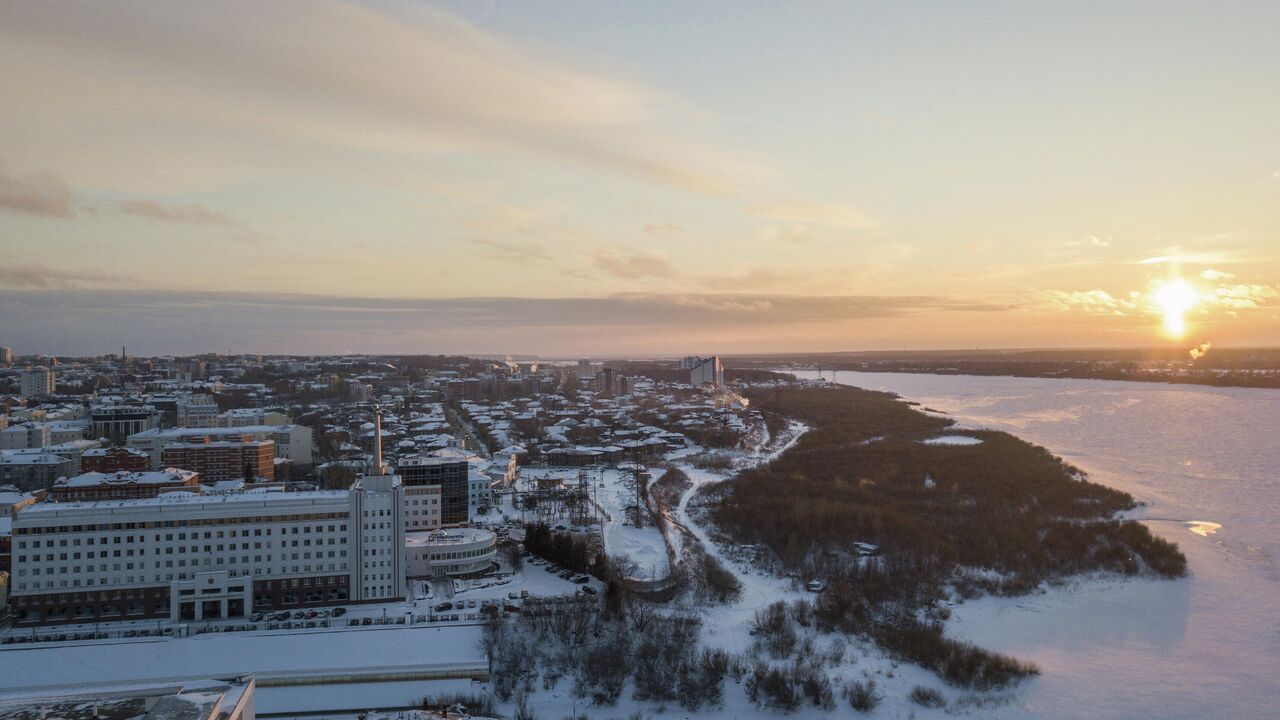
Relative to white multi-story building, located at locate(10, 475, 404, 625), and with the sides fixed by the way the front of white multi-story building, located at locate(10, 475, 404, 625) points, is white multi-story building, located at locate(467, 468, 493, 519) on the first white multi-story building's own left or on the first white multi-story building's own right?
on the first white multi-story building's own left

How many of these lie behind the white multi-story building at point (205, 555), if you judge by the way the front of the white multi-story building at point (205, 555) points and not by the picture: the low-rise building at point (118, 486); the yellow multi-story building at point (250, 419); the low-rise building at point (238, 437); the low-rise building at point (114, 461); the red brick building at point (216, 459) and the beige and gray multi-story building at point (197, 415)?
6

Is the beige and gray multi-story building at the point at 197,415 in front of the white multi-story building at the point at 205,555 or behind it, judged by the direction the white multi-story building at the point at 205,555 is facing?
behind

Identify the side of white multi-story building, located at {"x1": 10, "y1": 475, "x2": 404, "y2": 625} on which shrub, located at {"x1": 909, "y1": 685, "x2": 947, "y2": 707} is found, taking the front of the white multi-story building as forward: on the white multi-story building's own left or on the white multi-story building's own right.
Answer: on the white multi-story building's own left

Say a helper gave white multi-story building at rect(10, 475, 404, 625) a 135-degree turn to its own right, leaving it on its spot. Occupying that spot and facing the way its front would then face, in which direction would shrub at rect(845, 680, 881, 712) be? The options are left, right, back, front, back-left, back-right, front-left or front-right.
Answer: back

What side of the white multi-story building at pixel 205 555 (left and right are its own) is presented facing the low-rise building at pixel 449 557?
left

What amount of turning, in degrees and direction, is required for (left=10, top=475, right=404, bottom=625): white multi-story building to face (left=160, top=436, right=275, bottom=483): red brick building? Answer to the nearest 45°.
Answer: approximately 180°

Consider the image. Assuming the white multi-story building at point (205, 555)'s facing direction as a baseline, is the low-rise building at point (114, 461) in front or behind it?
behind

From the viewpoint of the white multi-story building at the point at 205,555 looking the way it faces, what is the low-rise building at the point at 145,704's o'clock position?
The low-rise building is roughly at 12 o'clock from the white multi-story building.

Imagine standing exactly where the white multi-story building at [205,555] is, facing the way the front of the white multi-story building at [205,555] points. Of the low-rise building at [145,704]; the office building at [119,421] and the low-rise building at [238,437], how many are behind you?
2

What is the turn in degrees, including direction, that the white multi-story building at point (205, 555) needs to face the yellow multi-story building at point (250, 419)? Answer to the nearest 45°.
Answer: approximately 180°

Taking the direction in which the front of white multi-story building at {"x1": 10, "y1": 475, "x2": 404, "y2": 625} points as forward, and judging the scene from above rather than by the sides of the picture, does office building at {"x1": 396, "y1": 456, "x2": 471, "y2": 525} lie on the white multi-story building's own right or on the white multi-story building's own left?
on the white multi-story building's own left

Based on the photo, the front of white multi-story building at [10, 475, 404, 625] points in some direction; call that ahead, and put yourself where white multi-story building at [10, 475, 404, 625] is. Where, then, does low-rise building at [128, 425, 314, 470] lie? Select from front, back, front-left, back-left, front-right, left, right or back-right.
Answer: back

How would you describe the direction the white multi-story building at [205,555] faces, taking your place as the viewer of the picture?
facing the viewer

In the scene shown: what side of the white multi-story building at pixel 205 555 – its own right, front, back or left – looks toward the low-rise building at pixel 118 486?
back
